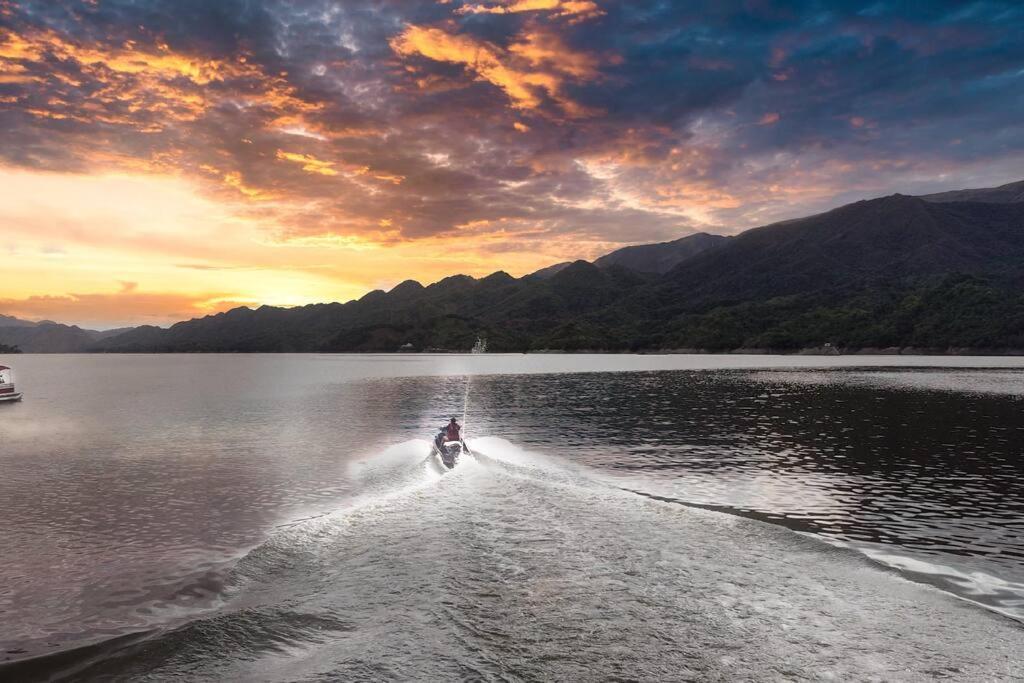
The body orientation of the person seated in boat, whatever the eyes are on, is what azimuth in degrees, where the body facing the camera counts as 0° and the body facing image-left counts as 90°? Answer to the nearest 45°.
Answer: approximately 180°
